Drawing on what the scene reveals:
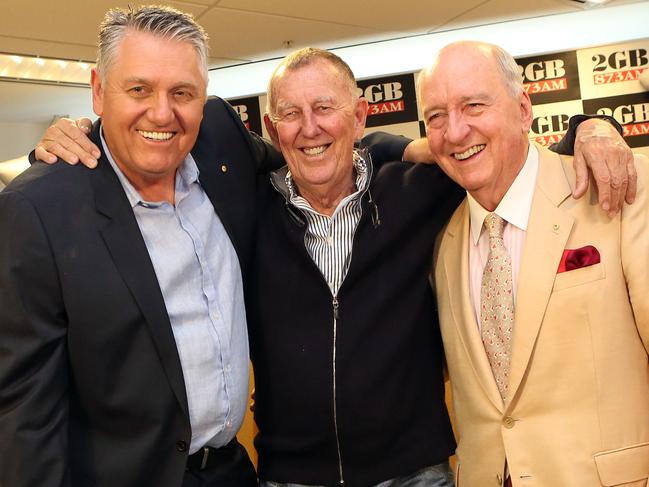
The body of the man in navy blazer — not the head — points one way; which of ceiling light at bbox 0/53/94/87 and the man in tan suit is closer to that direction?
the man in tan suit

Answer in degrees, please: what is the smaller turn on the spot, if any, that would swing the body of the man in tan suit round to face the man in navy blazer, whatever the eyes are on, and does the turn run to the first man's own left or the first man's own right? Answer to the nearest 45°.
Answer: approximately 45° to the first man's own right

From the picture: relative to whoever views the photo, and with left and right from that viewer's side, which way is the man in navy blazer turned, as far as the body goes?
facing the viewer and to the right of the viewer

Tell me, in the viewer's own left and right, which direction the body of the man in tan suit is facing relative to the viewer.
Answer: facing the viewer and to the left of the viewer

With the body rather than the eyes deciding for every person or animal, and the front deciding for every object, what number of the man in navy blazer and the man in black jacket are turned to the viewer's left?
0

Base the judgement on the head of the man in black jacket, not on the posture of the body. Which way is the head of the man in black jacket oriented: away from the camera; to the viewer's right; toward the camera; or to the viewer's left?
toward the camera

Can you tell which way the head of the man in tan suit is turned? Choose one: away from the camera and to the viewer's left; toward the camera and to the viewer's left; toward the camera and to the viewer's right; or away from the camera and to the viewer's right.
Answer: toward the camera and to the viewer's left

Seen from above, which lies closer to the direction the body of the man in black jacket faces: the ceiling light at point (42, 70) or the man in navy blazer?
the man in navy blazer

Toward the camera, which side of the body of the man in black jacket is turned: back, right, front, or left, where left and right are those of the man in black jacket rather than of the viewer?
front

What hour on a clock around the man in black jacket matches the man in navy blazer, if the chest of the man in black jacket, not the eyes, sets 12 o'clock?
The man in navy blazer is roughly at 2 o'clock from the man in black jacket.

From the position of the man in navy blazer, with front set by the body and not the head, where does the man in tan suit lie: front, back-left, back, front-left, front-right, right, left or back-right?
front-left

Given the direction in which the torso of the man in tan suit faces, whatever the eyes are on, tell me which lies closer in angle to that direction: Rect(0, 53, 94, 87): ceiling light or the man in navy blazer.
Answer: the man in navy blazer

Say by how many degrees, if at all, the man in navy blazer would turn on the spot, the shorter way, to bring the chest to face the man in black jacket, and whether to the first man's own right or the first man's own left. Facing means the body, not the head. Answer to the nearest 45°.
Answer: approximately 45° to the first man's own left
